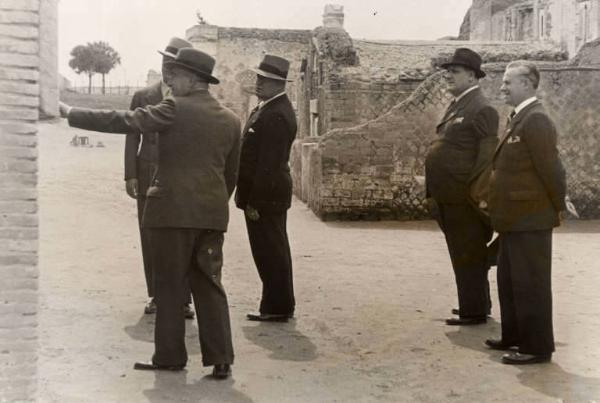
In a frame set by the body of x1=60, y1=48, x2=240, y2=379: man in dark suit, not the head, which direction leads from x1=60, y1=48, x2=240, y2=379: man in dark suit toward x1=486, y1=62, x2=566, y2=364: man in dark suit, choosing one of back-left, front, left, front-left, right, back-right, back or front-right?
back-right

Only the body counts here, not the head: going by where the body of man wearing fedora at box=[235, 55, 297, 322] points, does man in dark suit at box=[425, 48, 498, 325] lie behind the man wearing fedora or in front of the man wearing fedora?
behind

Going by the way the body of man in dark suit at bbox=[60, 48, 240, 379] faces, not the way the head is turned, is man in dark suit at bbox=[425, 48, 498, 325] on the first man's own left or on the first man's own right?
on the first man's own right

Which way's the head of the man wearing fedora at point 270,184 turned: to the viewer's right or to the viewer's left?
to the viewer's left

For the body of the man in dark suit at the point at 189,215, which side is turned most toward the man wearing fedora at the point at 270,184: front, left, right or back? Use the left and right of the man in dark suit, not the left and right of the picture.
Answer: right

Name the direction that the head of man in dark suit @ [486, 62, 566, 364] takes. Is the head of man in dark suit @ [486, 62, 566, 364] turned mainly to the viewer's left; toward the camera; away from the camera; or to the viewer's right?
to the viewer's left

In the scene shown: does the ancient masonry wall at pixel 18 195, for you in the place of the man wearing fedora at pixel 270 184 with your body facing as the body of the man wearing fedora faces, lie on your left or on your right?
on your left

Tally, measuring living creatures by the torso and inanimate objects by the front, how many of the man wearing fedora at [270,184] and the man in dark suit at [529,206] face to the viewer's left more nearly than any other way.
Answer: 2

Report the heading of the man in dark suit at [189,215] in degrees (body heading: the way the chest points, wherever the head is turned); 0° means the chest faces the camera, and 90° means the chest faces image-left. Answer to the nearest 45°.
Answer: approximately 135°

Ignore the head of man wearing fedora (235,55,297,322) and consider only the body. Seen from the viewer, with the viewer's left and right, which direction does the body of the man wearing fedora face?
facing to the left of the viewer

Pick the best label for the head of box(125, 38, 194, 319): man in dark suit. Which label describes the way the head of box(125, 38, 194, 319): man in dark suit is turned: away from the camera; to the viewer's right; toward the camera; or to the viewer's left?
to the viewer's left

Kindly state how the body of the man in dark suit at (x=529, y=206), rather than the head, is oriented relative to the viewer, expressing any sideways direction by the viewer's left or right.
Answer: facing to the left of the viewer
